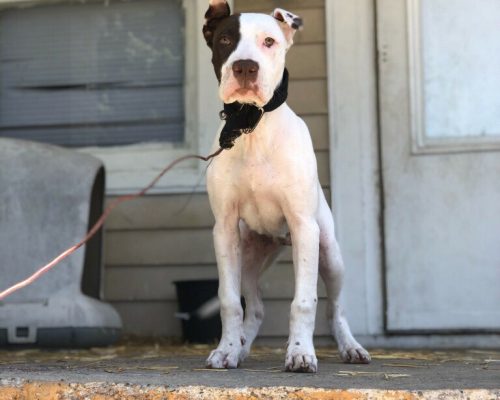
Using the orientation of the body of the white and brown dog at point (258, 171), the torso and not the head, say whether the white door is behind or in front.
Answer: behind

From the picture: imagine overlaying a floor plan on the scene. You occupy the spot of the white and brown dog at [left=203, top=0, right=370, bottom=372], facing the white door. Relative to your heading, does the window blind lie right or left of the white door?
left

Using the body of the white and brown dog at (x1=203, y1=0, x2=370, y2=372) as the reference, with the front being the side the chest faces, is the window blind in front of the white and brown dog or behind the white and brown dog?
behind

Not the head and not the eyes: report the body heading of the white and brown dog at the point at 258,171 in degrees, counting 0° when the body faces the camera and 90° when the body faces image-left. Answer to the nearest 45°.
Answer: approximately 0°

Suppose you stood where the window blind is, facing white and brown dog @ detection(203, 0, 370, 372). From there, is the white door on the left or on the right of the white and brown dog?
left
